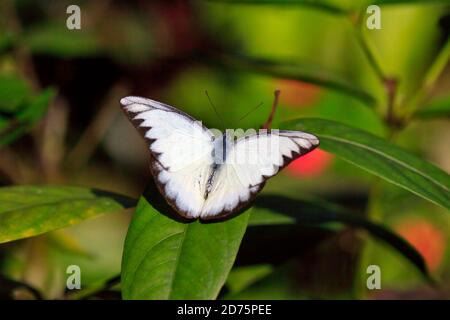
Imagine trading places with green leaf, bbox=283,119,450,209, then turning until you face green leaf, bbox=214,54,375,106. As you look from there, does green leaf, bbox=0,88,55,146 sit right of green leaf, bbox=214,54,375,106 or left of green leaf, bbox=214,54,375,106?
left

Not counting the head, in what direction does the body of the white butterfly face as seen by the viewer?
away from the camera

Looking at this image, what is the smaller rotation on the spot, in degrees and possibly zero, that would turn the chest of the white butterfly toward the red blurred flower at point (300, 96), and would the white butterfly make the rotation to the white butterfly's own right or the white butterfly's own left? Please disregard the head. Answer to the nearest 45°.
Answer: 0° — it already faces it

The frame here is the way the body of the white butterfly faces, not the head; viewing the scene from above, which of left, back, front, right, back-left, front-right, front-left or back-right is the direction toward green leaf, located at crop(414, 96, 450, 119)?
front-right

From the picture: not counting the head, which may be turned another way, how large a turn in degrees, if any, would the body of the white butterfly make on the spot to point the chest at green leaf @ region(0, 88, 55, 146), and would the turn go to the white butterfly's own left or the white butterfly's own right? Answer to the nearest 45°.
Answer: approximately 45° to the white butterfly's own left

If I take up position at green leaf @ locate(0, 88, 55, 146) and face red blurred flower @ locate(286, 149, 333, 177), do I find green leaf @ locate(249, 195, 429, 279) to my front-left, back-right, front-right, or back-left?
front-right
